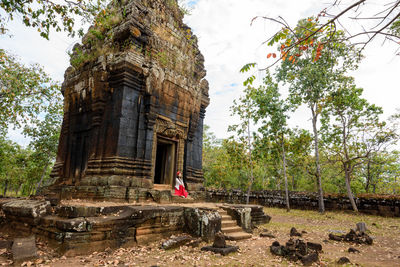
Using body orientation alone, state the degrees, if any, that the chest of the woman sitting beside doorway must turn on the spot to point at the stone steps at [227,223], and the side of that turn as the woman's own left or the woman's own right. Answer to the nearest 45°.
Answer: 0° — they already face it

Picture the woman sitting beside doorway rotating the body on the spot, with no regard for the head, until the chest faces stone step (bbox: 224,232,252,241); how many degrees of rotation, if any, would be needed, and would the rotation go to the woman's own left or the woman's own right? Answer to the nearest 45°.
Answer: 0° — they already face it

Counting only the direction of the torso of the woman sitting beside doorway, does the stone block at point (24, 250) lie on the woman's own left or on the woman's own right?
on the woman's own right

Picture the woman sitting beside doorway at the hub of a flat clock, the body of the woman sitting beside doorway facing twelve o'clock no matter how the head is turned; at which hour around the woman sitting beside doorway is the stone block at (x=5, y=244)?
The stone block is roughly at 3 o'clock from the woman sitting beside doorway.

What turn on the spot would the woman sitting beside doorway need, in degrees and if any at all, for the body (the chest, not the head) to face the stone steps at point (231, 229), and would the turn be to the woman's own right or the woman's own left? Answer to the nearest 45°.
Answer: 0° — they already face it

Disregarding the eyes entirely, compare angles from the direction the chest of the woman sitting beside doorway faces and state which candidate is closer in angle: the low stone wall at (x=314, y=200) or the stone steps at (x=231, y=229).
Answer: the stone steps

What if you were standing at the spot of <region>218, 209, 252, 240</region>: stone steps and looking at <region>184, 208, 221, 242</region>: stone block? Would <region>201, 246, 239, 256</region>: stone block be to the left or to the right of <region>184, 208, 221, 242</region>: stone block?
left

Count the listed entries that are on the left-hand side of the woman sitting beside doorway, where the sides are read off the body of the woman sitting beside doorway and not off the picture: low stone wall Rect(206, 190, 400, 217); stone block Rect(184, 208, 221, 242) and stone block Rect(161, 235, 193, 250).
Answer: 1

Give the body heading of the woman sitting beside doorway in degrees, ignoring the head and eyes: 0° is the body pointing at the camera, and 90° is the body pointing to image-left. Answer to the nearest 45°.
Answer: approximately 315°

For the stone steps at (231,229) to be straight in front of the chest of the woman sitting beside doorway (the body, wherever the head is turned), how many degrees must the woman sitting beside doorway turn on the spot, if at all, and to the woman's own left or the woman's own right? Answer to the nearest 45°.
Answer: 0° — they already face it

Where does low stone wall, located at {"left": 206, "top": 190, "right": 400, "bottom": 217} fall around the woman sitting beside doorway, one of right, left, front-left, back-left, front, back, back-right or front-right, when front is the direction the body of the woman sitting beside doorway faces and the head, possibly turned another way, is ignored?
left

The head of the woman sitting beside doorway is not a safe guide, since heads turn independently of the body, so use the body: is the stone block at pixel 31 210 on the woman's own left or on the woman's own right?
on the woman's own right
